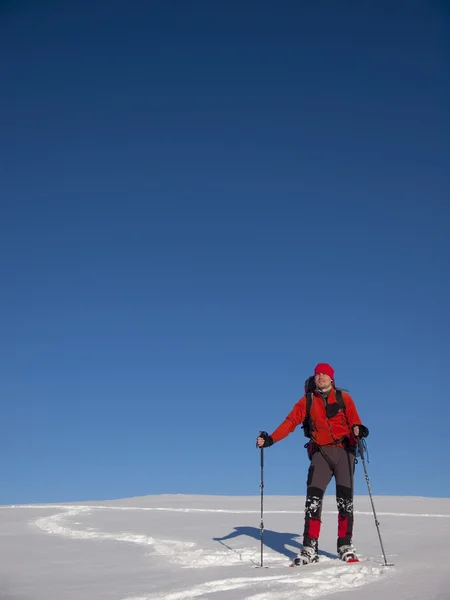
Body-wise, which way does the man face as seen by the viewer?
toward the camera
